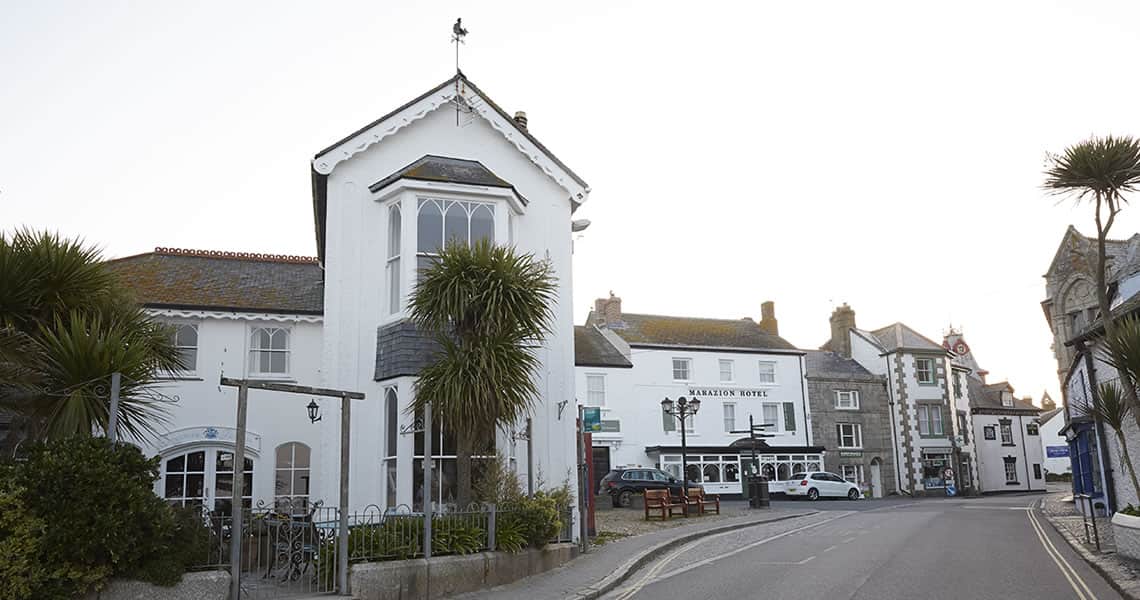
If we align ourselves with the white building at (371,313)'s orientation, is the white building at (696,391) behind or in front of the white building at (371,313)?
behind

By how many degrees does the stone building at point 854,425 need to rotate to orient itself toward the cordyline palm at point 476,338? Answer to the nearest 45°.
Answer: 0° — it already faces it

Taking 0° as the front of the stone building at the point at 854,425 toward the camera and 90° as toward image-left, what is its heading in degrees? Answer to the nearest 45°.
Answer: approximately 0°

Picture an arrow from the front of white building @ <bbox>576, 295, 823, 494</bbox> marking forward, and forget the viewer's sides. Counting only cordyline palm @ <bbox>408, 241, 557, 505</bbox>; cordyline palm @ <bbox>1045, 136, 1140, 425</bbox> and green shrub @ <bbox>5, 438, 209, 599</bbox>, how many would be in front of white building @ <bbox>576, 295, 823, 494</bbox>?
3

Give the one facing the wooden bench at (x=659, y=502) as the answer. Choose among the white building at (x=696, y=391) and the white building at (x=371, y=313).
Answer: the white building at (x=696, y=391)

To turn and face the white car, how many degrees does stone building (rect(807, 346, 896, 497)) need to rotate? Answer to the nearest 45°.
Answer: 0° — it already faces it
